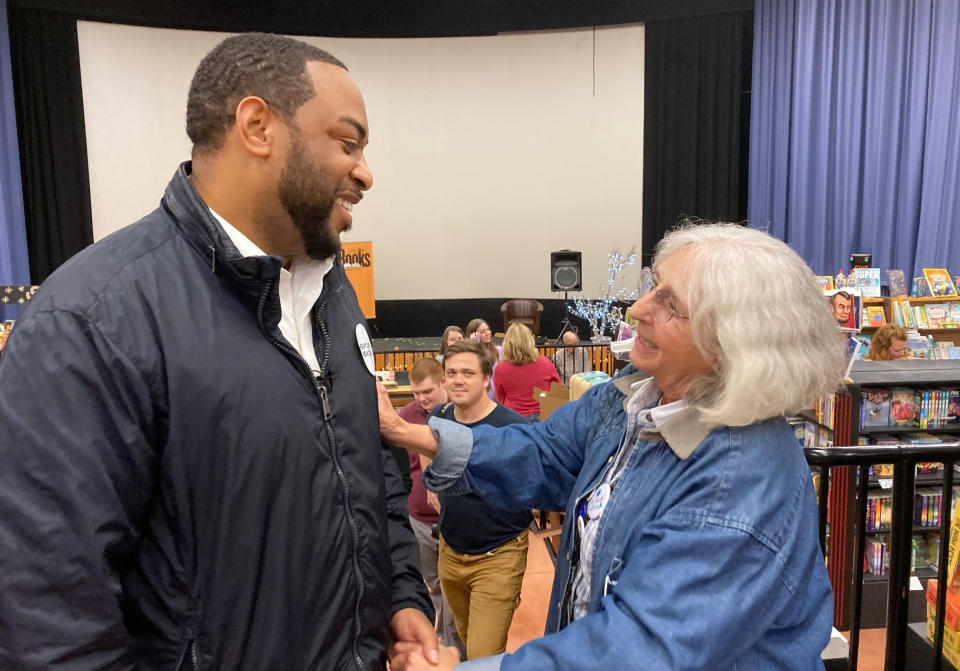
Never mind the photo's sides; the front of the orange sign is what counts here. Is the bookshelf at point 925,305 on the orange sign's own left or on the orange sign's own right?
on the orange sign's own left

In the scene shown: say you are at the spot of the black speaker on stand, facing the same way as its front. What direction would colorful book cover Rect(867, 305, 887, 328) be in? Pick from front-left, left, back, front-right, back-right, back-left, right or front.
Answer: front-left

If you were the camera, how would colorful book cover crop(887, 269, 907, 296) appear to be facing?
facing the viewer

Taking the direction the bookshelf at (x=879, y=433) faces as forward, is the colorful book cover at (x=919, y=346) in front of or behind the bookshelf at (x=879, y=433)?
behind

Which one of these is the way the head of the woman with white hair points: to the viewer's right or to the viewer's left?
to the viewer's left

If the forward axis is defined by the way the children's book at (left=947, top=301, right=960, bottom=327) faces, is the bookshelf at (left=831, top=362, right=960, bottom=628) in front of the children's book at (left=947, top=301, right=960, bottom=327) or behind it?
in front

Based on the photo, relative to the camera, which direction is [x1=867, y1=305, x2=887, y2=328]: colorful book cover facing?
toward the camera

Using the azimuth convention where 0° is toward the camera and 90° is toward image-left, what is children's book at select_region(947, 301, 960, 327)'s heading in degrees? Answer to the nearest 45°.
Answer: approximately 0°

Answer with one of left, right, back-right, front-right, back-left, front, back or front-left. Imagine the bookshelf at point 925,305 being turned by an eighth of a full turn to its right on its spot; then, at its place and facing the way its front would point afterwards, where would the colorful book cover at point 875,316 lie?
front

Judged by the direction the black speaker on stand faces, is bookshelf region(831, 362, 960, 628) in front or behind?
in front

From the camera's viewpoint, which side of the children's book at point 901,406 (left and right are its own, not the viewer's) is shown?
front

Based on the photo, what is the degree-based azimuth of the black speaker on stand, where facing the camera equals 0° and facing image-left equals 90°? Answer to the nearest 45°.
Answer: approximately 0°

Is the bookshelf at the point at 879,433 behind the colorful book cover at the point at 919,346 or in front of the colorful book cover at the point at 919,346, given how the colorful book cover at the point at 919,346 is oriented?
in front

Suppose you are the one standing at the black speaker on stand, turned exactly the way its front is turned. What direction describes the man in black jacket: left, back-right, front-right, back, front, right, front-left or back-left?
front
